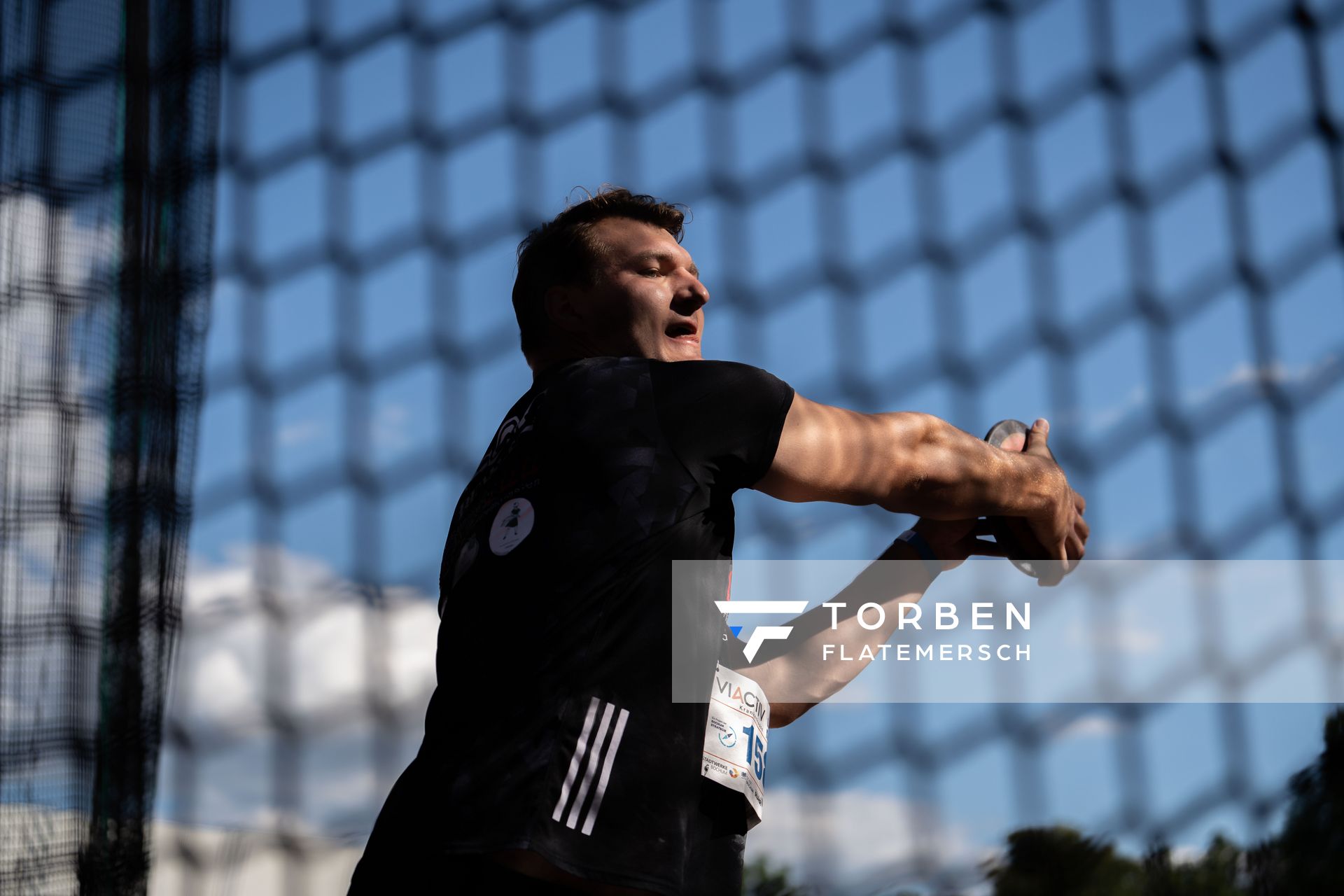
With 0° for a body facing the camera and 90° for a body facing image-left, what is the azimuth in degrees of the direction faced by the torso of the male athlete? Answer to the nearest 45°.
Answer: approximately 270°

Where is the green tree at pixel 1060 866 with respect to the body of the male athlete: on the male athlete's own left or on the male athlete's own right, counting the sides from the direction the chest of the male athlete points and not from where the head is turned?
on the male athlete's own left

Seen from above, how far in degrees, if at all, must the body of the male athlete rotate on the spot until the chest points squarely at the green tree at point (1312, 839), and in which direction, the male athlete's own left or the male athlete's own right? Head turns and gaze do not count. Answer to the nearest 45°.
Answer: approximately 45° to the male athlete's own left
